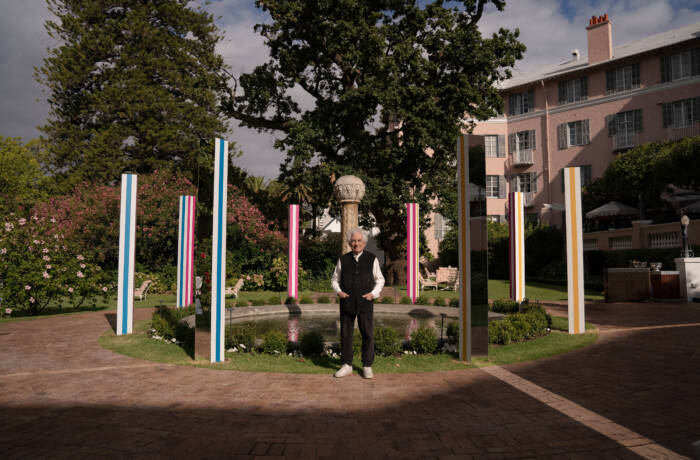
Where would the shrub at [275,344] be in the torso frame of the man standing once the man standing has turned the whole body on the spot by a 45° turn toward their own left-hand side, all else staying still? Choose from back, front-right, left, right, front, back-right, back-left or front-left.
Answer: back

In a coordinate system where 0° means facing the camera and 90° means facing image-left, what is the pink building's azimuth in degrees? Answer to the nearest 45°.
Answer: approximately 45°

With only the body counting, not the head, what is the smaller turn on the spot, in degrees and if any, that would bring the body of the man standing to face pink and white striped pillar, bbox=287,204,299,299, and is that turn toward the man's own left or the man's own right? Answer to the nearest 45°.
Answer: approximately 180°

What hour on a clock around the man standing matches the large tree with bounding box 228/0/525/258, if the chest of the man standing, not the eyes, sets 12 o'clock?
The large tree is roughly at 6 o'clock from the man standing.

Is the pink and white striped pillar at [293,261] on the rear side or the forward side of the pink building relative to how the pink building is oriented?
on the forward side

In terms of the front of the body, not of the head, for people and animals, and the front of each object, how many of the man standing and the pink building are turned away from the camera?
0

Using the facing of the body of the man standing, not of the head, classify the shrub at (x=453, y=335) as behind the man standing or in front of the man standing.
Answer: behind

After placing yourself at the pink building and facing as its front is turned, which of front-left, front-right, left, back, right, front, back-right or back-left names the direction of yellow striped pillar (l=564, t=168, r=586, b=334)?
front-left

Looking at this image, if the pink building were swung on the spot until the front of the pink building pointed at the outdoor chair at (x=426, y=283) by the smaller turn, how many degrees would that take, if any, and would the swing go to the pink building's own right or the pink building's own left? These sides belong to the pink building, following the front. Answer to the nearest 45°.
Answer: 0° — it already faces it

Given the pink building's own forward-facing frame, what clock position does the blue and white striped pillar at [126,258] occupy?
The blue and white striped pillar is roughly at 11 o'clock from the pink building.
